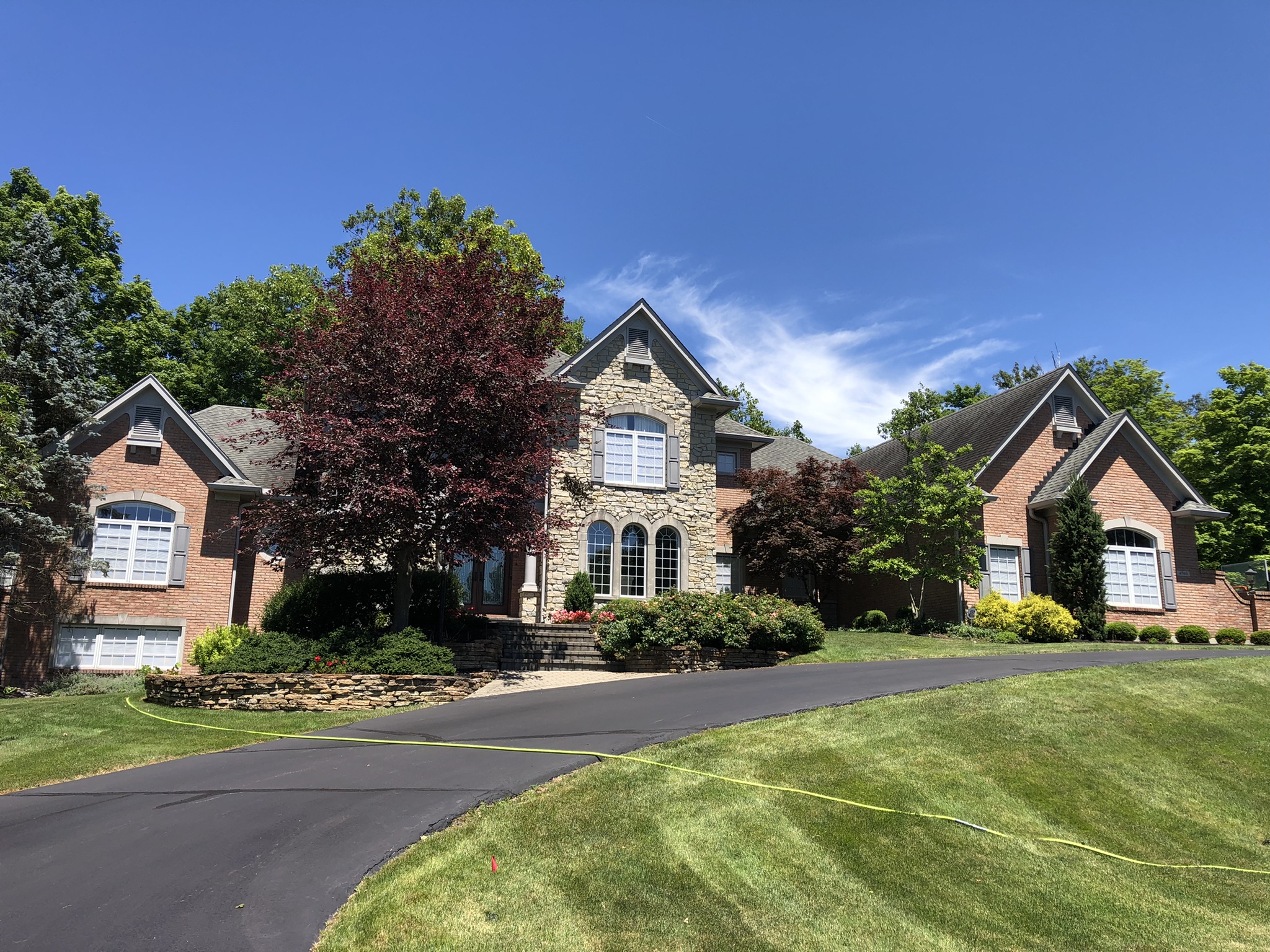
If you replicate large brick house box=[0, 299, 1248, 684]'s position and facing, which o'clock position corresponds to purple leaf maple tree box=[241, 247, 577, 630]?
The purple leaf maple tree is roughly at 1 o'clock from the large brick house.

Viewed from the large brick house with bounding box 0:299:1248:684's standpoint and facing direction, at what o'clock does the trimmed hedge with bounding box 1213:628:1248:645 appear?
The trimmed hedge is roughly at 9 o'clock from the large brick house.

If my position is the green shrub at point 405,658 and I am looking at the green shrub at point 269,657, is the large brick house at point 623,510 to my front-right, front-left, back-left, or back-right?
back-right

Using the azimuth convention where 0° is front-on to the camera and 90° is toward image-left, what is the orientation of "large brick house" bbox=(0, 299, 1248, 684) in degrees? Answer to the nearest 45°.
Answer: approximately 0°

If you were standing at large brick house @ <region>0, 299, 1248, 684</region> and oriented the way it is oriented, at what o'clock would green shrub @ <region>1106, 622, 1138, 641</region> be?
The green shrub is roughly at 9 o'clock from the large brick house.

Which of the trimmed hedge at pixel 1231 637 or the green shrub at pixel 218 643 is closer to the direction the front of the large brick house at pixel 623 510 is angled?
the green shrub

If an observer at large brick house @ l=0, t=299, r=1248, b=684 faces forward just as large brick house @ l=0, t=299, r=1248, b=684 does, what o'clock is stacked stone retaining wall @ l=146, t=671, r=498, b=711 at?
The stacked stone retaining wall is roughly at 1 o'clock from the large brick house.

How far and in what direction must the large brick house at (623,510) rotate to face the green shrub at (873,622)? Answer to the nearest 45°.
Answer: approximately 90° to its left

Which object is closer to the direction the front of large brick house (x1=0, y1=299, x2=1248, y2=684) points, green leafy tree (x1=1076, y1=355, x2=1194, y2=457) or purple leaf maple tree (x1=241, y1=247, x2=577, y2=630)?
the purple leaf maple tree

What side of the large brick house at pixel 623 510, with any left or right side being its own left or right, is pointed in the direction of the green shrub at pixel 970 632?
left

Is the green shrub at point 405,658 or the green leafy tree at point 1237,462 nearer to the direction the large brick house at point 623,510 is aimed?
the green shrub

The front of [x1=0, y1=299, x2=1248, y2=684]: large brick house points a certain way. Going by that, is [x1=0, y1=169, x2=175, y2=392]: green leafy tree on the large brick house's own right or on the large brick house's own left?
on the large brick house's own right

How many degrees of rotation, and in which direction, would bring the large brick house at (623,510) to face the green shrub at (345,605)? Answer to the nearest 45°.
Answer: approximately 45° to its right
